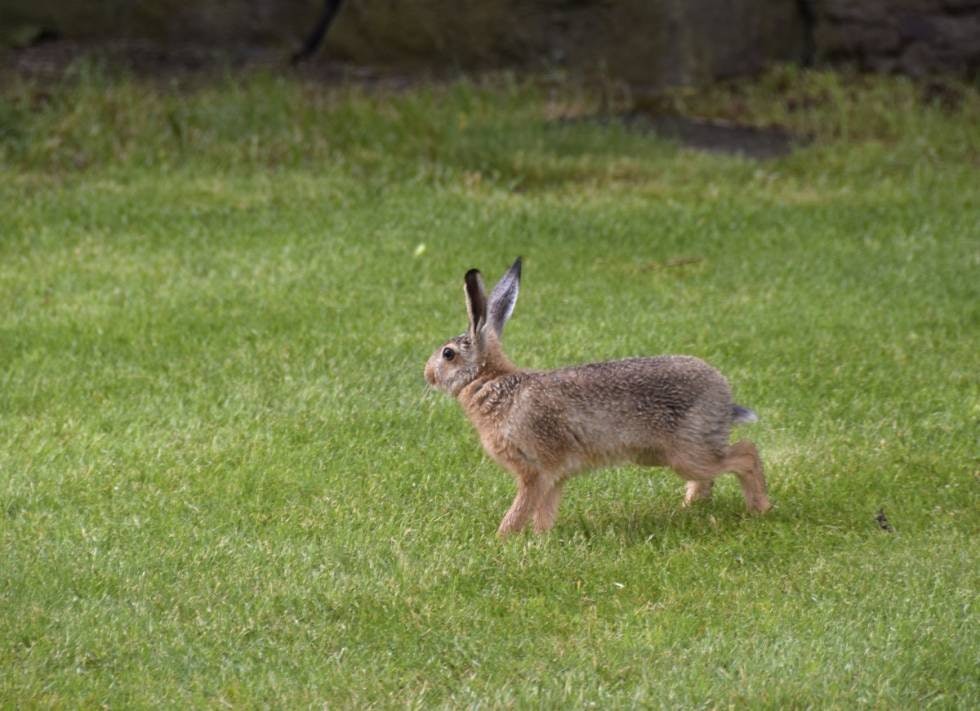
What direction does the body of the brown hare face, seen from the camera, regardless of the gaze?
to the viewer's left
